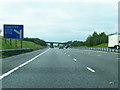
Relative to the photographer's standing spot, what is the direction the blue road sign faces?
facing the viewer
